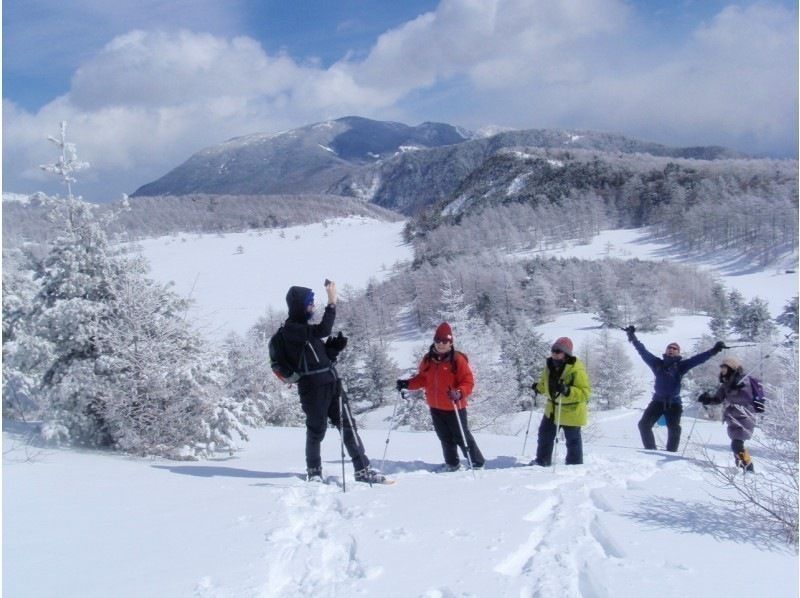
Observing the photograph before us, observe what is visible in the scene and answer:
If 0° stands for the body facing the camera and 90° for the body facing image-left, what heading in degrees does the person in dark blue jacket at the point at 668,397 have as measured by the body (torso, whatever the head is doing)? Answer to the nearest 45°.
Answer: approximately 0°

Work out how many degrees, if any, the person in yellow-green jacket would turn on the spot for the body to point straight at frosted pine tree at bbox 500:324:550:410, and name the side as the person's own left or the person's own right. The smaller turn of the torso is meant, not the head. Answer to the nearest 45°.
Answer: approximately 135° to the person's own right

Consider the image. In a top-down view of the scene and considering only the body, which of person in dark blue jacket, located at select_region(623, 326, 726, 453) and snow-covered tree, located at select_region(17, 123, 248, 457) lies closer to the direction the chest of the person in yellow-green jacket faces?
the snow-covered tree

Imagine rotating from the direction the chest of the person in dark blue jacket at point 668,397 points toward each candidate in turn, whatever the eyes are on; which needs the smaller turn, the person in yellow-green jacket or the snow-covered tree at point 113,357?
the person in yellow-green jacket

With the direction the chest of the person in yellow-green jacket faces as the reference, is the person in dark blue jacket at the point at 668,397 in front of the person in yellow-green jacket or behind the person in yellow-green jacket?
behind
